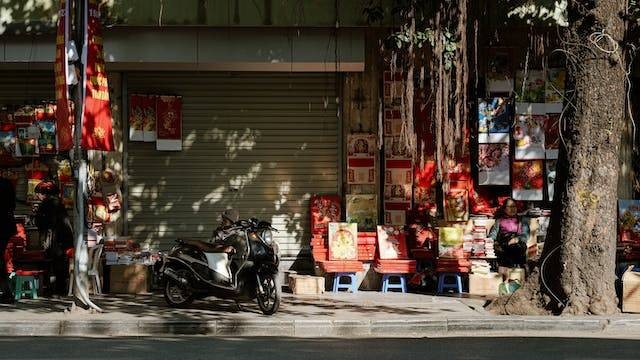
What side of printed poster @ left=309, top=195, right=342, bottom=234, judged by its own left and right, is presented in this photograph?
front

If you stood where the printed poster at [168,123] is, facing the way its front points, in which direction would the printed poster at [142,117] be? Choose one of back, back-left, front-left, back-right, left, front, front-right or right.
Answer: right

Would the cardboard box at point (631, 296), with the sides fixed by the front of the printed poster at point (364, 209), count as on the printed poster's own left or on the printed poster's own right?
on the printed poster's own left

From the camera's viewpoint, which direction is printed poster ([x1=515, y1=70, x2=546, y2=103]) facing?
toward the camera

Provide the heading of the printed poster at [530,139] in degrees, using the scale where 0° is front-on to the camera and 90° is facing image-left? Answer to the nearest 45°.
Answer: approximately 0°

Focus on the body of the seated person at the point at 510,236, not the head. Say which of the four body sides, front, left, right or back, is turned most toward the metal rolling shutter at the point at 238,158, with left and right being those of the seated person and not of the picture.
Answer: right

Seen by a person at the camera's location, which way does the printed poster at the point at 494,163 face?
facing the viewer

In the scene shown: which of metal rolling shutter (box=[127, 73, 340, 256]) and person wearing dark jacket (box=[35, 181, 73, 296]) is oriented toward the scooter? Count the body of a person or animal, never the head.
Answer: the metal rolling shutter

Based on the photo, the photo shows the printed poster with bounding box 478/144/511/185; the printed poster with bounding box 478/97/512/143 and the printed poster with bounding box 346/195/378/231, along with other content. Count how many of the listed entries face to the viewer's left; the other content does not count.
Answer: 0

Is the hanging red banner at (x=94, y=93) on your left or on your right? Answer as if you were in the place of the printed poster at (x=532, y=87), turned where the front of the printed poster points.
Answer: on your right

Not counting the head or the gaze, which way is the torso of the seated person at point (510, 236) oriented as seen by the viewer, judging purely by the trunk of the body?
toward the camera

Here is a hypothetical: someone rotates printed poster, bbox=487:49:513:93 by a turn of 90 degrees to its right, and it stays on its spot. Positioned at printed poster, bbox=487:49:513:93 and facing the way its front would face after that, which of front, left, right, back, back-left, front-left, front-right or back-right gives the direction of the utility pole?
front-left
